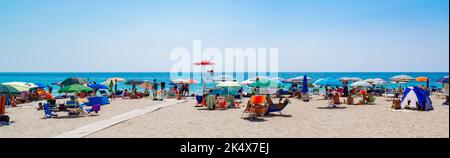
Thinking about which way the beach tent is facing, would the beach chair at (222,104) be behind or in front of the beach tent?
in front

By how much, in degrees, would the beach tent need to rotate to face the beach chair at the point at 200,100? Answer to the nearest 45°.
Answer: approximately 45° to its right

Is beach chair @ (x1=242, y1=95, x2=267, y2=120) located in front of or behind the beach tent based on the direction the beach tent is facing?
in front

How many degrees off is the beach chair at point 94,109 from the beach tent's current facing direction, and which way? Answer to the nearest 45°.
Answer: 0° — it already faces it

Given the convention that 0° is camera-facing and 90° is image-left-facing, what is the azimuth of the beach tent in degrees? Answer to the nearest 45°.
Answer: approximately 45°

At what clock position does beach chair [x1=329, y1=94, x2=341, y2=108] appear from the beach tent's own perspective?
The beach chair is roughly at 2 o'clock from the beach tent.
